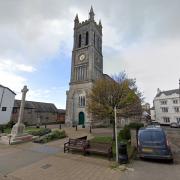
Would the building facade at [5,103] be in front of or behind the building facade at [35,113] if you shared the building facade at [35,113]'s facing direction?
in front

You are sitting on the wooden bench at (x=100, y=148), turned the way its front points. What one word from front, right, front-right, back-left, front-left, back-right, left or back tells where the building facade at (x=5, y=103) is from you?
right

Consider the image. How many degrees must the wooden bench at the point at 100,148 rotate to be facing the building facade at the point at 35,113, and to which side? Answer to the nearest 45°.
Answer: approximately 90° to its right

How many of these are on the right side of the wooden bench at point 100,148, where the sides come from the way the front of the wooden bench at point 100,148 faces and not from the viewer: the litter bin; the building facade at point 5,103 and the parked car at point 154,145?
1

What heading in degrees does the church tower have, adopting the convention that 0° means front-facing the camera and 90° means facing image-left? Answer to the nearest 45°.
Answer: approximately 45°

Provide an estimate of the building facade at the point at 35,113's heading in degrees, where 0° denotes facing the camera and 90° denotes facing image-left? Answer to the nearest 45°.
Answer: approximately 0°

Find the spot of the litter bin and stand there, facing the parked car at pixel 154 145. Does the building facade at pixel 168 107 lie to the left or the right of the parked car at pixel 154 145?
left

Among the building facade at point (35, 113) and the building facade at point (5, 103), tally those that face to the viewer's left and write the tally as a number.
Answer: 0

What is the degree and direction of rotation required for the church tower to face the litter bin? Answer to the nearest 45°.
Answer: approximately 45° to its left

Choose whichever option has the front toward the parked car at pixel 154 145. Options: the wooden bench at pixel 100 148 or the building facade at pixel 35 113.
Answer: the building facade

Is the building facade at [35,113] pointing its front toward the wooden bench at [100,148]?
yes

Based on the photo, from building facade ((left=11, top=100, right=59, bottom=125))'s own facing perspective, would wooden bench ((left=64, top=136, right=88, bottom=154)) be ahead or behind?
ahead

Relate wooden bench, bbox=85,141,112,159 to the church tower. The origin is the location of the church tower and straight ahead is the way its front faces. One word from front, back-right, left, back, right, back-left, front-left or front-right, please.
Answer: front-left

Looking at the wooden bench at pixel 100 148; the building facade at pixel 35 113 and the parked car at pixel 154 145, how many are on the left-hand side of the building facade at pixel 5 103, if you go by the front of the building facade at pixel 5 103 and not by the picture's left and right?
1
